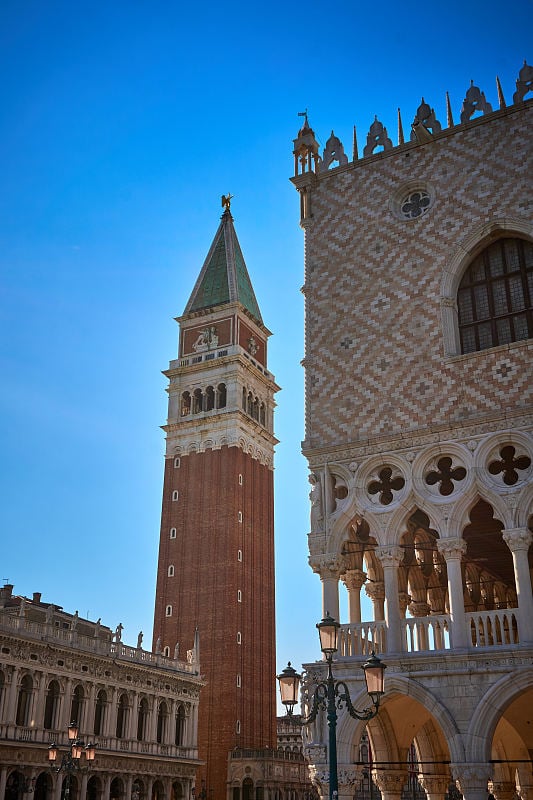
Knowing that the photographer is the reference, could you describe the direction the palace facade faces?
facing the viewer and to the left of the viewer

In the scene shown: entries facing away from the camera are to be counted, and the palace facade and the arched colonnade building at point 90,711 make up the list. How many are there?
0

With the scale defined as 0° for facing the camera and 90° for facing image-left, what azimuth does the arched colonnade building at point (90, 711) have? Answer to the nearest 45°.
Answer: approximately 315°

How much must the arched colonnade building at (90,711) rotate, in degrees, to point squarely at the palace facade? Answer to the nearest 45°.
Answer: approximately 45° to its right

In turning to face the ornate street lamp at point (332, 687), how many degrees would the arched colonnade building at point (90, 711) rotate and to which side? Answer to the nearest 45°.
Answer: approximately 45° to its right
